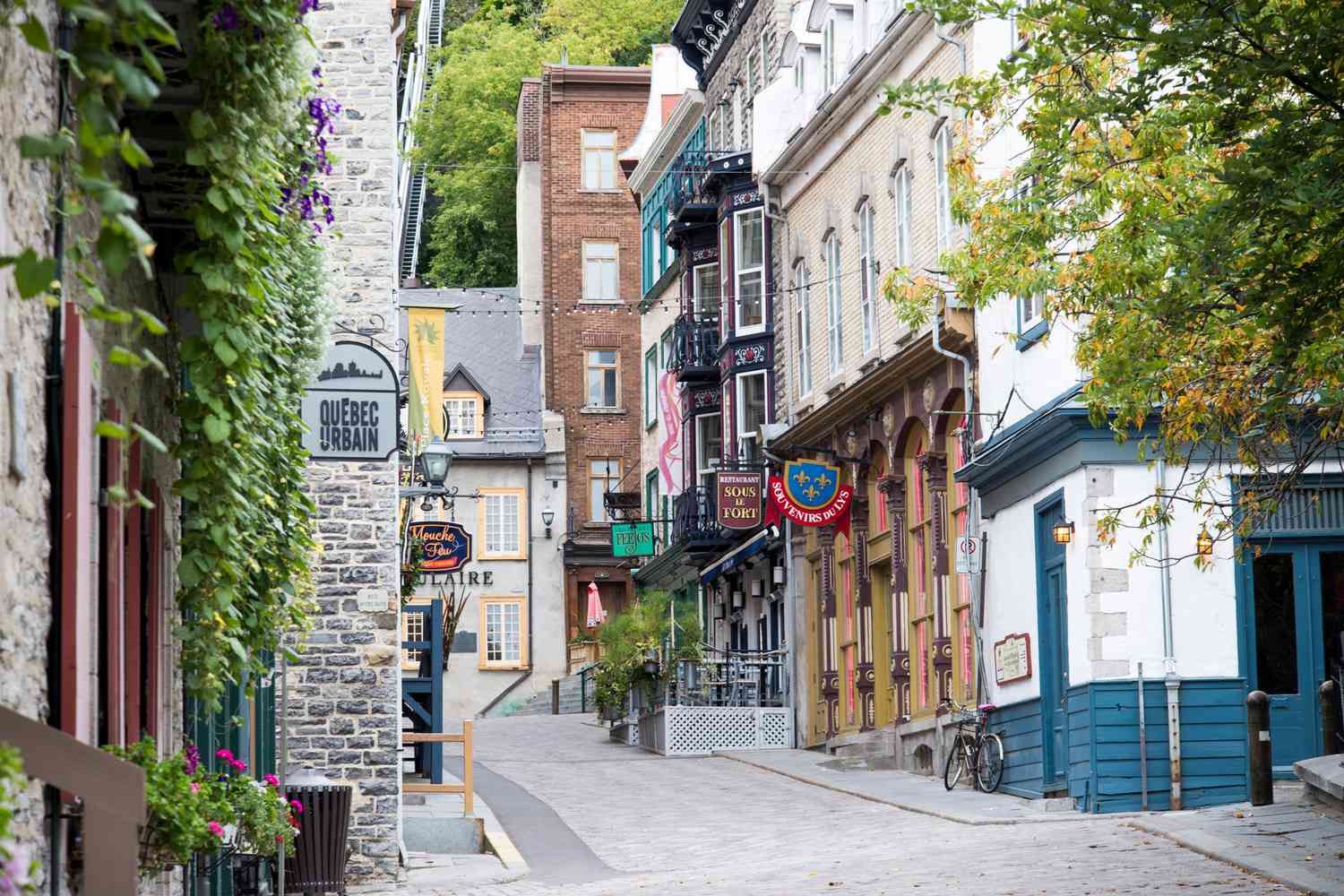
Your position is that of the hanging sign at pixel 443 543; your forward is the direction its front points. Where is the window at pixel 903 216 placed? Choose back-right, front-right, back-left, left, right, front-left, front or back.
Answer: left

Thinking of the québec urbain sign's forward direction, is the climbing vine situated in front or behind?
in front

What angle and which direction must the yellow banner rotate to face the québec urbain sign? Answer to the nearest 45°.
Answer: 0° — it already faces it

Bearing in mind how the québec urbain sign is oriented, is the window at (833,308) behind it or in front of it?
behind

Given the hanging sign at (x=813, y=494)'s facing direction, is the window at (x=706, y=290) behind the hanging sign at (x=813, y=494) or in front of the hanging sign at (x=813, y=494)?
behind

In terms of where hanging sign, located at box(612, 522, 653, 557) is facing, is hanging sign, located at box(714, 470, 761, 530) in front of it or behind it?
in front

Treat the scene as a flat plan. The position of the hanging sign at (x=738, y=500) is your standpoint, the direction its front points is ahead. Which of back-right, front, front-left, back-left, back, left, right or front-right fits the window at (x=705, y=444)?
back

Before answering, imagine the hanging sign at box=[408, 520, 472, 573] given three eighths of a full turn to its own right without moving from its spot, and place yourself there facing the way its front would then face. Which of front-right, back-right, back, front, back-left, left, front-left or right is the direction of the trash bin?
back-left

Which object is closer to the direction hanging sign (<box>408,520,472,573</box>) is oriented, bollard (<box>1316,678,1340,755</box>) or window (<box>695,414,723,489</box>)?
the bollard

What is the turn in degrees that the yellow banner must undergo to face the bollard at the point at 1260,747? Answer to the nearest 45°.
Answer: approximately 45° to its left
